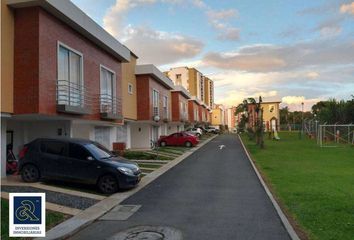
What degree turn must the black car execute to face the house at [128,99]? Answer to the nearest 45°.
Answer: approximately 135° to its left

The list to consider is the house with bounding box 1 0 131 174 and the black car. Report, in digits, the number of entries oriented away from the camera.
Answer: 0

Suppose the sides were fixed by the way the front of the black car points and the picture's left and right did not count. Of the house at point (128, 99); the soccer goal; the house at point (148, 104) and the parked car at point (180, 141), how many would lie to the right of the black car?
0

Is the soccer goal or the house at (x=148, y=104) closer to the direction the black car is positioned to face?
the soccer goal

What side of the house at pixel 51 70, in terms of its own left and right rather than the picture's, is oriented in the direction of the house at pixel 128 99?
left

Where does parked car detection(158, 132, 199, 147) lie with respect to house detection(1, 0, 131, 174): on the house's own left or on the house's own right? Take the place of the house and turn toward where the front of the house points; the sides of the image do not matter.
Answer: on the house's own left

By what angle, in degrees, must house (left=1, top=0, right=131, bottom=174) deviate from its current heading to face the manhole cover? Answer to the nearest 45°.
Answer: approximately 45° to its right

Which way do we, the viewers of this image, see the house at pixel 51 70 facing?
facing the viewer and to the right of the viewer

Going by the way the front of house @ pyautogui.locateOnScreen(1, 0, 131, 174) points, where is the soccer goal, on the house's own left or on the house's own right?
on the house's own left

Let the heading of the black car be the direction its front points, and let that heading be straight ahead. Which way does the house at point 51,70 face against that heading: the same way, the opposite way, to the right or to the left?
the same way

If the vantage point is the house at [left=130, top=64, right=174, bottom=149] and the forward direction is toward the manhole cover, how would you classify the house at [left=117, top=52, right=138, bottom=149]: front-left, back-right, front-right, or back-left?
front-right

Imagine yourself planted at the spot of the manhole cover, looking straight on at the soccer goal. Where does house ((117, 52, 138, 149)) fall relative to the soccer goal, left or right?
left

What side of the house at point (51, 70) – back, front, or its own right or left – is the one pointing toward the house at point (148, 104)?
left

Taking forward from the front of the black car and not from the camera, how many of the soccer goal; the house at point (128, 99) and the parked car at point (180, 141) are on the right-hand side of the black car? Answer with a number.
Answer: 0

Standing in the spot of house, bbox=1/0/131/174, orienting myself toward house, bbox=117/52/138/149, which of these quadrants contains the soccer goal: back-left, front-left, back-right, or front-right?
front-right

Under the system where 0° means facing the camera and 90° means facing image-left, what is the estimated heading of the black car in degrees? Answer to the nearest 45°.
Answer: approximately 315°

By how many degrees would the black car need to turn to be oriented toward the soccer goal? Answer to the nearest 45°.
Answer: approximately 90° to its left
